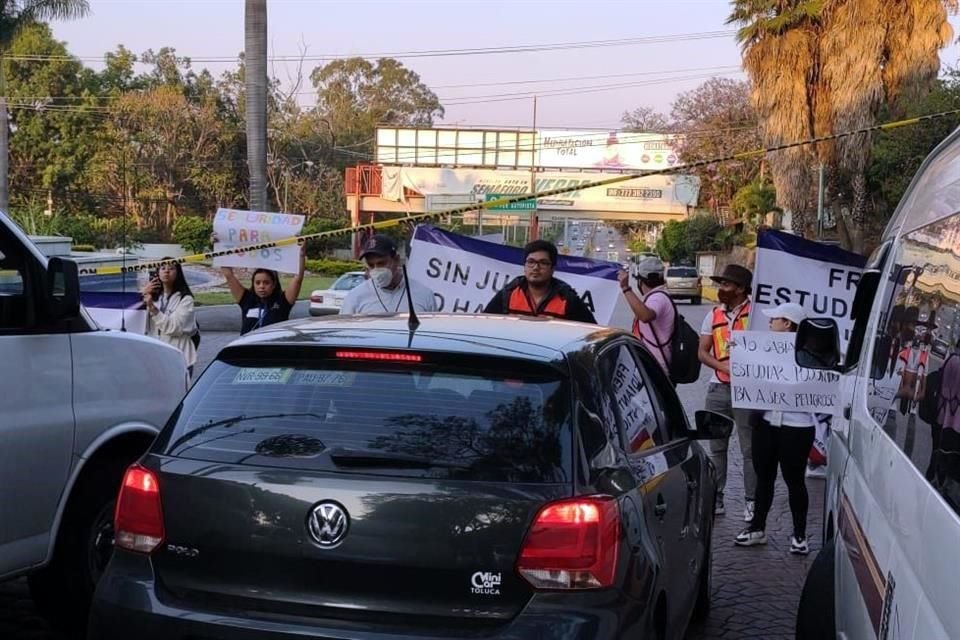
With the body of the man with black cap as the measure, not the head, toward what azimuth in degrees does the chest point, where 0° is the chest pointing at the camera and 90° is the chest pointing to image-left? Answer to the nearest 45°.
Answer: approximately 0°

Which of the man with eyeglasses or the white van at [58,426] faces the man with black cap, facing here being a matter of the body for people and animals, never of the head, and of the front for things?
the white van

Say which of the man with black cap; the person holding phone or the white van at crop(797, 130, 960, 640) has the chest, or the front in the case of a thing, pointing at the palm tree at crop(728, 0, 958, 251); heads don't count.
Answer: the white van

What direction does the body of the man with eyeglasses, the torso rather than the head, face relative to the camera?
toward the camera

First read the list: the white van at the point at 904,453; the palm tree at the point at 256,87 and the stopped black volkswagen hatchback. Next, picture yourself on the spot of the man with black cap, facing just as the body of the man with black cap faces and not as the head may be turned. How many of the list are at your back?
1

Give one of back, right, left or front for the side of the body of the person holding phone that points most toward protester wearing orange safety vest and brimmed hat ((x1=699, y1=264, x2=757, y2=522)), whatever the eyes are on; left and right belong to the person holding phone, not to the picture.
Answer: left

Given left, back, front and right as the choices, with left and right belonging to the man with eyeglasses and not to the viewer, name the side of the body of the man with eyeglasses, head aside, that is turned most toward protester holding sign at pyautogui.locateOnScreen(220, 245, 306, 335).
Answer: right

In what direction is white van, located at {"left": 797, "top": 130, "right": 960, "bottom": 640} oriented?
away from the camera

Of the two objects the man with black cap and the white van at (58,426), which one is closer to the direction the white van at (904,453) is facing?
the man with black cap

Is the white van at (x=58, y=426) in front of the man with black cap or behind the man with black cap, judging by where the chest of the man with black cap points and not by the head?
in front

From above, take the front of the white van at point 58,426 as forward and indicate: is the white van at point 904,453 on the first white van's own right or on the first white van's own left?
on the first white van's own right

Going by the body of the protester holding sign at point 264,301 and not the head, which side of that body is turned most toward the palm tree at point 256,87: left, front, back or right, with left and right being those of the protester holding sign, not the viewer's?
back

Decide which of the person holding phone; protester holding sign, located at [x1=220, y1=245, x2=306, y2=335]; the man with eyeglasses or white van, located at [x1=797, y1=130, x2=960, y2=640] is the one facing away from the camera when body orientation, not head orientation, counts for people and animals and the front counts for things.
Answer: the white van

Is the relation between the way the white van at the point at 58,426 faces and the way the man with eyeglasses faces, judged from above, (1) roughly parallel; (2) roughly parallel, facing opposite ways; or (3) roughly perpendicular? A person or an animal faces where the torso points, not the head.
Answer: roughly parallel, facing opposite ways

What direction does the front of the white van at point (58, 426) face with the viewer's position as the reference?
facing away from the viewer and to the right of the viewer

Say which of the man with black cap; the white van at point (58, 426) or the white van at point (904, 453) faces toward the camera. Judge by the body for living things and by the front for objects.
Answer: the man with black cap

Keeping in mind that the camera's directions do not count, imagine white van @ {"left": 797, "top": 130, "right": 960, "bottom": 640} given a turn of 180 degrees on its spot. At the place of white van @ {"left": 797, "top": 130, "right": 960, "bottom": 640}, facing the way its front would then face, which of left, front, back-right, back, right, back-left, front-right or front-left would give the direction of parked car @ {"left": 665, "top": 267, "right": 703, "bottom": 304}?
back

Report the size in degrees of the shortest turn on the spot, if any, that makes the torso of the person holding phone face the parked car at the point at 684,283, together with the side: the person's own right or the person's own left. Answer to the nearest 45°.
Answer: approximately 180°

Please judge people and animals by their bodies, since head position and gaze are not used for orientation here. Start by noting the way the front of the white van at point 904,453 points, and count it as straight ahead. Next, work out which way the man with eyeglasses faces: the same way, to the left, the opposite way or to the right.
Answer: the opposite way

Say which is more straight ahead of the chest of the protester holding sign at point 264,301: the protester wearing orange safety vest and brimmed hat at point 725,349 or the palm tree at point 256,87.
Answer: the protester wearing orange safety vest and brimmed hat
